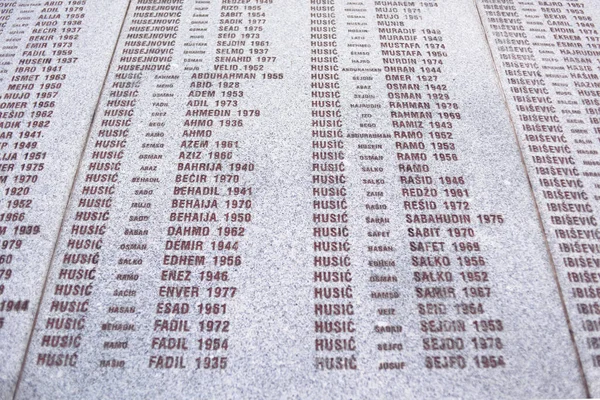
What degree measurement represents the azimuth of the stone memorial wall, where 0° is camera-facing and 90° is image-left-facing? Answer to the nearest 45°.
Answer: approximately 0°

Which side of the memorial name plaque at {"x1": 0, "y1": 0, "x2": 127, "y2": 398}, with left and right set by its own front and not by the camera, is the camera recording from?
front
